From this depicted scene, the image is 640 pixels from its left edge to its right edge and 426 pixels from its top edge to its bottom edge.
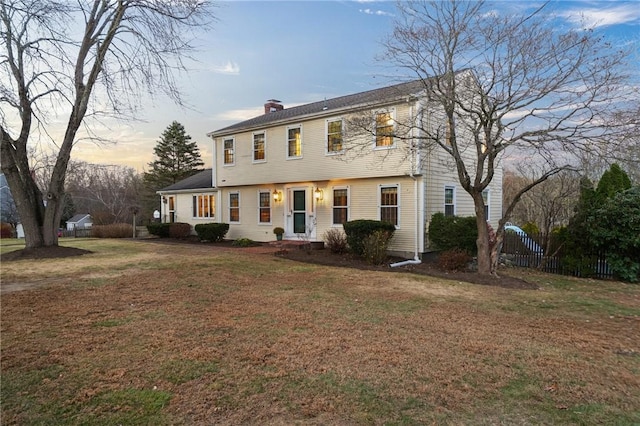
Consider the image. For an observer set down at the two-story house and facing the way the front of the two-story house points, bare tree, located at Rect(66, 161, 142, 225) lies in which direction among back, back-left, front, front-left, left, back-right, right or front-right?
right

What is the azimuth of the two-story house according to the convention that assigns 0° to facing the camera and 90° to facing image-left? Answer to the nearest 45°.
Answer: approximately 45°

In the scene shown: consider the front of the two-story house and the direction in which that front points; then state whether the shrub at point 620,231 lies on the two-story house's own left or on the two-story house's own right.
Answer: on the two-story house's own left

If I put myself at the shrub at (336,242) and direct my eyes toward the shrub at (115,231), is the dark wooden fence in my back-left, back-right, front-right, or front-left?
back-right

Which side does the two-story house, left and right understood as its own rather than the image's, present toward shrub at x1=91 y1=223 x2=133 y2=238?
right

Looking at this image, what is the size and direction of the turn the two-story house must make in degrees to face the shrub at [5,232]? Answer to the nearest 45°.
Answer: approximately 90° to its right

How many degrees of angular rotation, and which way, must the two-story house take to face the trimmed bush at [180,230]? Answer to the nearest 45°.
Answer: approximately 90° to its right

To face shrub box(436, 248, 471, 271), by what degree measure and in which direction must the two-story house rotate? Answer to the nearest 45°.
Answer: approximately 90° to its left

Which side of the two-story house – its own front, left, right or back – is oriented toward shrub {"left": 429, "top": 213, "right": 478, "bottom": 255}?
left
